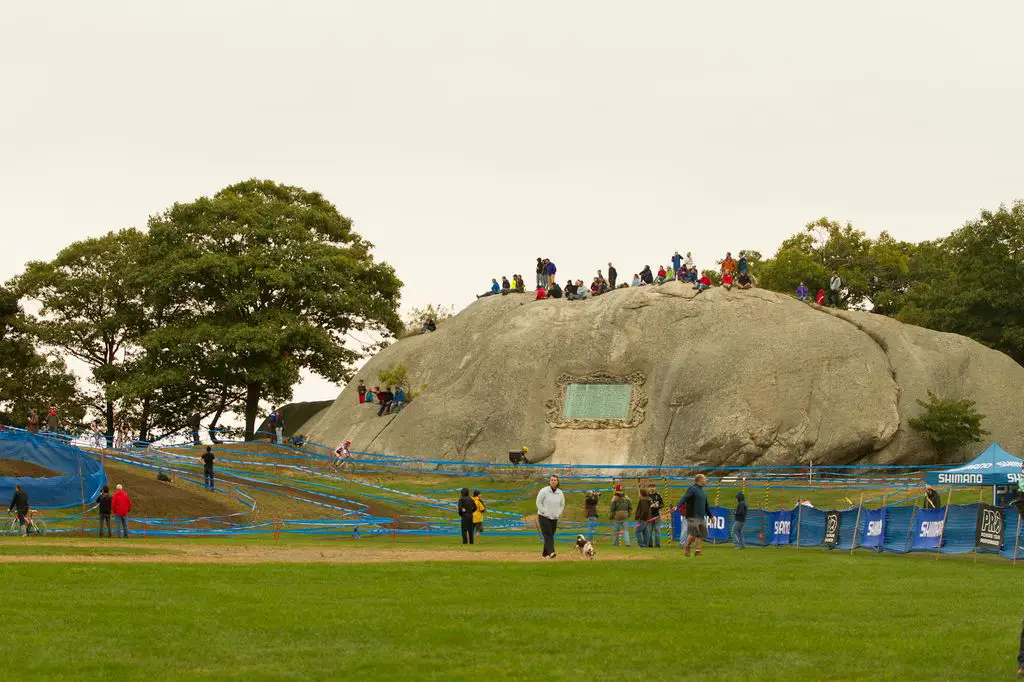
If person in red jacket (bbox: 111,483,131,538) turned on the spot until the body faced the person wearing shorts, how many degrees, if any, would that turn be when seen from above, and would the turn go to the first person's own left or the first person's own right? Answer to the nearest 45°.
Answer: approximately 135° to the first person's own right

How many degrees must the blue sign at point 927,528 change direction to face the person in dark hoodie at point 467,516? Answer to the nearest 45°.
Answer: approximately 90° to its right

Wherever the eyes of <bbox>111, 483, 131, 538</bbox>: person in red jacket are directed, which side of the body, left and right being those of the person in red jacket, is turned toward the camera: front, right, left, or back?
back

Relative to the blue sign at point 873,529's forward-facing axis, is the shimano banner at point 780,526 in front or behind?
behind

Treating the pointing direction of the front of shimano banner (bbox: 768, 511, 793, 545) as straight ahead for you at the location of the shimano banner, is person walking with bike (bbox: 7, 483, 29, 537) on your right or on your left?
on your right

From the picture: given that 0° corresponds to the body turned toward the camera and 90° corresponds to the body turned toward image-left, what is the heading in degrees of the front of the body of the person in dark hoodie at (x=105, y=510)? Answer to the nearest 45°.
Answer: approximately 180°

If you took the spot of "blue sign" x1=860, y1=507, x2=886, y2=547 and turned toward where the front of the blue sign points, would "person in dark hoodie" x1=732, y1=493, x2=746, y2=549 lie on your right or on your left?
on your right

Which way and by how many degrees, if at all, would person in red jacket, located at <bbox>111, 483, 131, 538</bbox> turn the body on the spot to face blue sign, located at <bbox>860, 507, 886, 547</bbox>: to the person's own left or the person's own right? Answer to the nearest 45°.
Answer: approximately 135° to the person's own right

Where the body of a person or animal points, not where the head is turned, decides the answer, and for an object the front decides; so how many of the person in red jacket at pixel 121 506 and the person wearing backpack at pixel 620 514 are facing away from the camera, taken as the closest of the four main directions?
2

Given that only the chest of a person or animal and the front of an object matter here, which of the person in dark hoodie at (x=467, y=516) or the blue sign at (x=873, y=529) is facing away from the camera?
the person in dark hoodie

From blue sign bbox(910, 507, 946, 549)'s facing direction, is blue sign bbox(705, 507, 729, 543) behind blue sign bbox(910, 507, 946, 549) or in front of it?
behind

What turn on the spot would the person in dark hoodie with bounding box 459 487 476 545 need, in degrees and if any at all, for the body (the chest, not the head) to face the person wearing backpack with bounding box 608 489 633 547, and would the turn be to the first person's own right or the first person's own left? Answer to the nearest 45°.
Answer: approximately 90° to the first person's own right

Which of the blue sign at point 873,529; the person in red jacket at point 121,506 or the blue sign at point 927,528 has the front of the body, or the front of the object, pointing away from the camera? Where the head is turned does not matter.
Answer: the person in red jacket

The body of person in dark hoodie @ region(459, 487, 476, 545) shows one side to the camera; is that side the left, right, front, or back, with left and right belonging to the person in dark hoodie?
back
